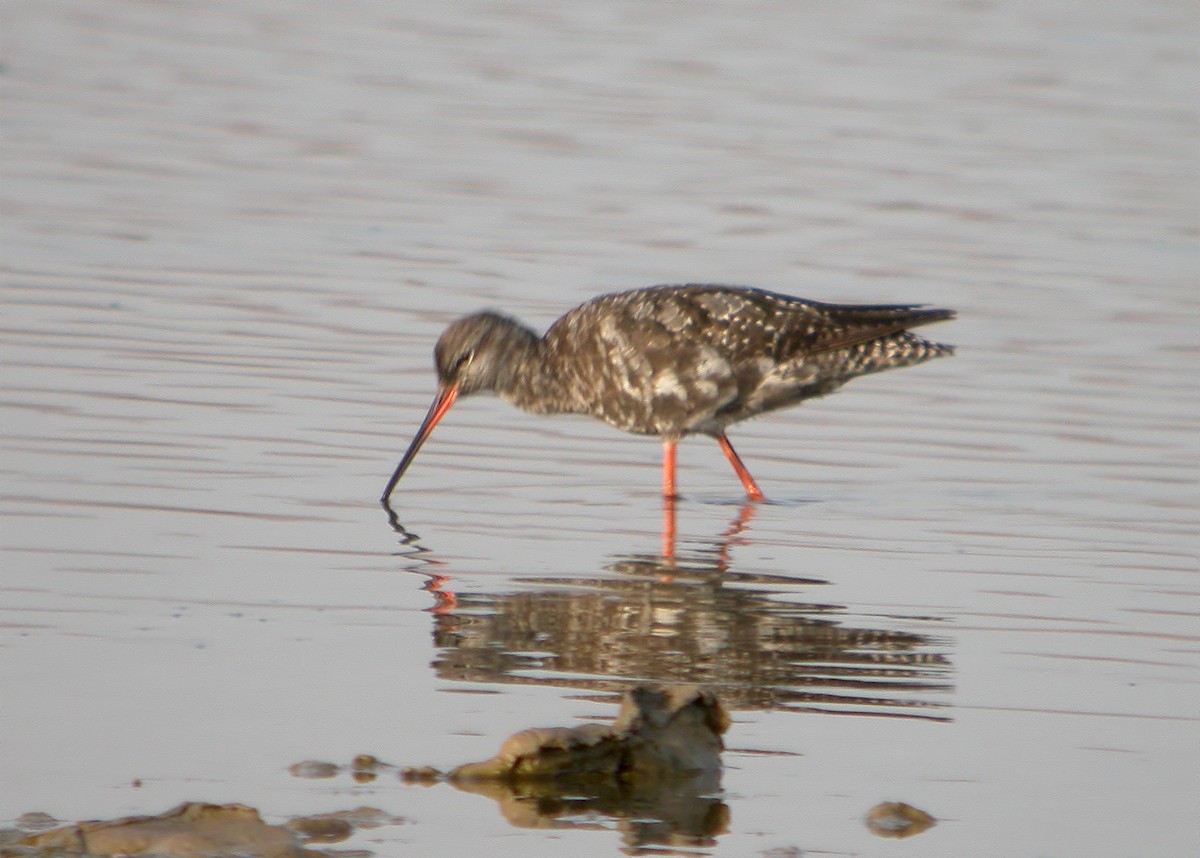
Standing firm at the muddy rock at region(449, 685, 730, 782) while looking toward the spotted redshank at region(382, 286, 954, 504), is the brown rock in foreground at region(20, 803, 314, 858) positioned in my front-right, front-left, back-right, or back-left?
back-left

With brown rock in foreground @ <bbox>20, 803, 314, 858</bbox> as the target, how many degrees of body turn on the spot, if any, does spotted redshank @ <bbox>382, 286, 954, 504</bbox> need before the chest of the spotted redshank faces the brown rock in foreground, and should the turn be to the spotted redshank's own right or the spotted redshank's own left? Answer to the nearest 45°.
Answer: approximately 90° to the spotted redshank's own left

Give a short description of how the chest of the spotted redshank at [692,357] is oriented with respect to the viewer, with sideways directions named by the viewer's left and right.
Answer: facing to the left of the viewer

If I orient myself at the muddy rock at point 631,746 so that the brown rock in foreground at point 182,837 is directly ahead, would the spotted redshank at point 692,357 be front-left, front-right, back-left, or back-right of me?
back-right

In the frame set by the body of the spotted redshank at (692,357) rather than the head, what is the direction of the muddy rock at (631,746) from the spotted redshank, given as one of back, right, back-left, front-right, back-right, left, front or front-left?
left
